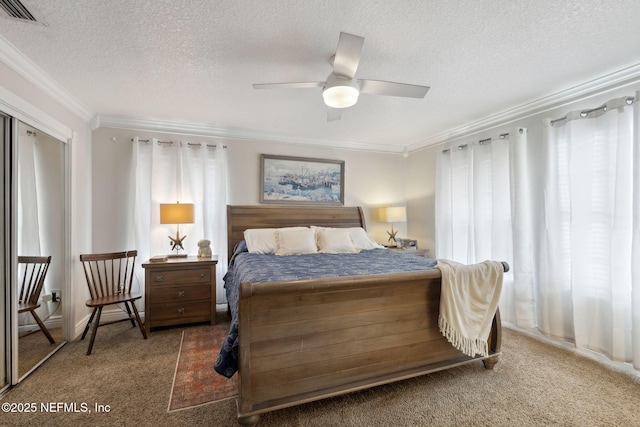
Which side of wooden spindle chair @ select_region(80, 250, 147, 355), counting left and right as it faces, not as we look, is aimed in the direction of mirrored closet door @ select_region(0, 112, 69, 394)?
right

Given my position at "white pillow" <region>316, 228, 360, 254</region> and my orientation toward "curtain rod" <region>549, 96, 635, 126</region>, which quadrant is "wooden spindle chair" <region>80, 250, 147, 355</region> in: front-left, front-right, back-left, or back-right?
back-right

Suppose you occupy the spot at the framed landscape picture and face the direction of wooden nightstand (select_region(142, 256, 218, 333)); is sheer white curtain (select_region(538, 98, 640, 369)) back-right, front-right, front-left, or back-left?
back-left

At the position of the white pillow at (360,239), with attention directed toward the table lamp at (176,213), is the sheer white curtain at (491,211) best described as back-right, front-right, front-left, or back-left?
back-left

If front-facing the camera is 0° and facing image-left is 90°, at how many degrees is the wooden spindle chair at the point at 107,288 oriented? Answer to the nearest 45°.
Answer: approximately 315°
